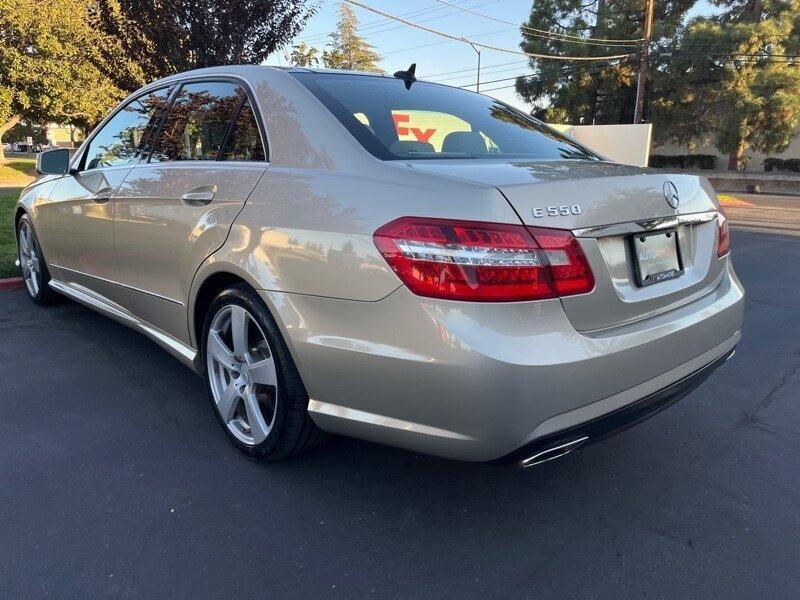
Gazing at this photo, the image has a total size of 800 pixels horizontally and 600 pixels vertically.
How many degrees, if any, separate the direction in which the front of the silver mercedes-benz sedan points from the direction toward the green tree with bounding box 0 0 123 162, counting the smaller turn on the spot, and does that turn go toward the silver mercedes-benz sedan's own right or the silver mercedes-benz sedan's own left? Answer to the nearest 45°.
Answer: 0° — it already faces it

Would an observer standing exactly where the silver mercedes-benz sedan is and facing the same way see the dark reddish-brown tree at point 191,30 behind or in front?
in front

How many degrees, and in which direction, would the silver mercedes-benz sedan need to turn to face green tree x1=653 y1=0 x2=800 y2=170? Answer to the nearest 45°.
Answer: approximately 90° to its right

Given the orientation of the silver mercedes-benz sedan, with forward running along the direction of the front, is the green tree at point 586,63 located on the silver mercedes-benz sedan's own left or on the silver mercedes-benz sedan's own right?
on the silver mercedes-benz sedan's own right

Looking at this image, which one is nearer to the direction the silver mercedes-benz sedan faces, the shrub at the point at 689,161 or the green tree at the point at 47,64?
the green tree

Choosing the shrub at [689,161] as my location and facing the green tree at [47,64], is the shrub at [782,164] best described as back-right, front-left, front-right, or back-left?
back-left

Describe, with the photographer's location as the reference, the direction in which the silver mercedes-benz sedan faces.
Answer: facing away from the viewer and to the left of the viewer

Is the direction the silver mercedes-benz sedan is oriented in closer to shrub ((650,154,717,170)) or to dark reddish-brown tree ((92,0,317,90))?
the dark reddish-brown tree

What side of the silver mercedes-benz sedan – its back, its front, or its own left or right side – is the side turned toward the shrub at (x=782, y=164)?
right
